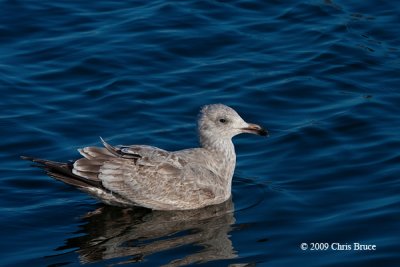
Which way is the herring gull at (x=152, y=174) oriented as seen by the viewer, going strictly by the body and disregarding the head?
to the viewer's right
